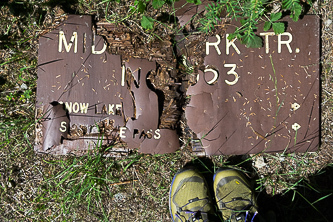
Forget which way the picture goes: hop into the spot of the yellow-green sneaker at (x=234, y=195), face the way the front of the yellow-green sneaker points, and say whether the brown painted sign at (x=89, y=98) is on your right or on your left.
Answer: on your left

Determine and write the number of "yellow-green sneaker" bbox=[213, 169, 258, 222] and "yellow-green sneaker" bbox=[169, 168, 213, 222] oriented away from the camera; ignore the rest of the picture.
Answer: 2

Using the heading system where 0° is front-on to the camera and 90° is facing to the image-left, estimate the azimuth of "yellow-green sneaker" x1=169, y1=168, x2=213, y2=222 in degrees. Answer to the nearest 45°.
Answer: approximately 180°

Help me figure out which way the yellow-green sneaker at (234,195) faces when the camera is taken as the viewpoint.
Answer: facing away from the viewer
